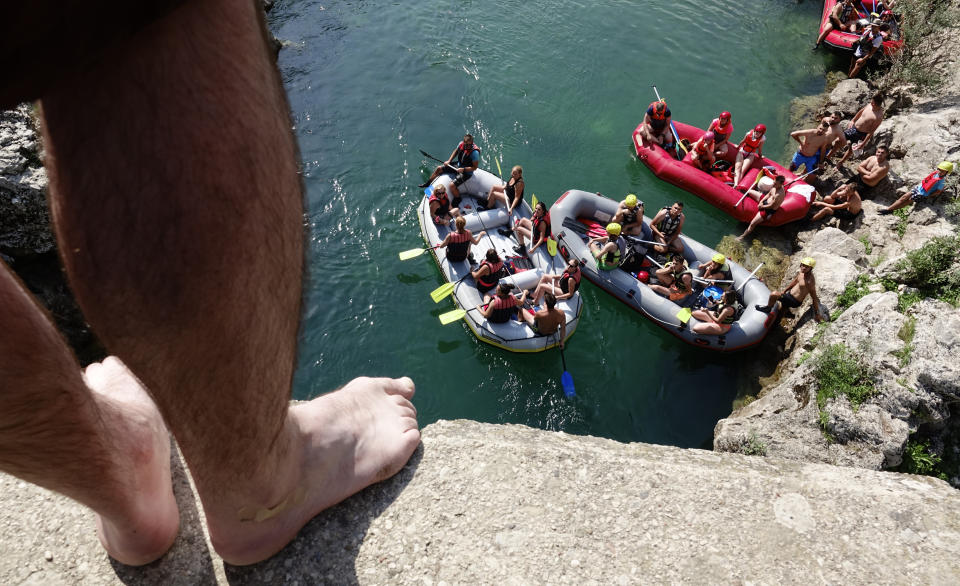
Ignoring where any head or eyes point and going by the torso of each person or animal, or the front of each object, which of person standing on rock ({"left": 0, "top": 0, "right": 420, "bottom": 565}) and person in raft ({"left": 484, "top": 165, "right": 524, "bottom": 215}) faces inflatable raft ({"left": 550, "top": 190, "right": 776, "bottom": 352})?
the person standing on rock

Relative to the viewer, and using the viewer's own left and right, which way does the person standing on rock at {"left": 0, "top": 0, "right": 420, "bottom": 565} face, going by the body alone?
facing away from the viewer and to the right of the viewer

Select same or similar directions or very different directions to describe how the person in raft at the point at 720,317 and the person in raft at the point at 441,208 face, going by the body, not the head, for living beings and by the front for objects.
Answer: very different directions

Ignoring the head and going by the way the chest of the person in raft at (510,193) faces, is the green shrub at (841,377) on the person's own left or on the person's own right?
on the person's own left

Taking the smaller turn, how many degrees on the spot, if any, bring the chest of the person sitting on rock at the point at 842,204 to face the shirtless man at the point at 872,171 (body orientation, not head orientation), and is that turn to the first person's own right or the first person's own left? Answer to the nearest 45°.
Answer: approximately 90° to the first person's own right

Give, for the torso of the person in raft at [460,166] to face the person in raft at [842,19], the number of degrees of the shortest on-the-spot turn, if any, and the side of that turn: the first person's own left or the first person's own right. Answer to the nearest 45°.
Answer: approximately 180°

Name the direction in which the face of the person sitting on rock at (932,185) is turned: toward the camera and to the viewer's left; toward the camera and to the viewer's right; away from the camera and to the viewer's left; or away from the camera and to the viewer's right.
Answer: toward the camera and to the viewer's left

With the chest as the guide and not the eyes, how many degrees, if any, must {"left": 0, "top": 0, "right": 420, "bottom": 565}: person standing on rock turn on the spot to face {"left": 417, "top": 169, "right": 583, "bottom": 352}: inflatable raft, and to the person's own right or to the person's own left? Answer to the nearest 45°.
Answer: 0° — they already face it

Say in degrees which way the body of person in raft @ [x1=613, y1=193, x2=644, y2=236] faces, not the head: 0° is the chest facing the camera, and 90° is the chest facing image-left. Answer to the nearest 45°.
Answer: approximately 0°

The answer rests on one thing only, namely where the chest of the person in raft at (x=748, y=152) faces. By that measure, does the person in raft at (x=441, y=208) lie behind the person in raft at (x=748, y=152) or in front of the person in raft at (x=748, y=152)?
in front

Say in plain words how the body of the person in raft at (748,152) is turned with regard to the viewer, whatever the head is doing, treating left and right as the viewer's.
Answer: facing the viewer and to the left of the viewer

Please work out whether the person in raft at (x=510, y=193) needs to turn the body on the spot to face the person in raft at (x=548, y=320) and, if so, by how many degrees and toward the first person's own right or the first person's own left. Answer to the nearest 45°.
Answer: approximately 45° to the first person's own left
